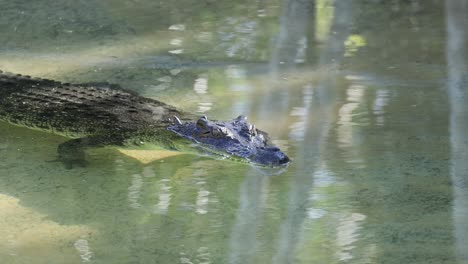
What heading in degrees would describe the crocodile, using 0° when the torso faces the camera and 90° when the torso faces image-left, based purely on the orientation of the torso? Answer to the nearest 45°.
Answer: approximately 315°
